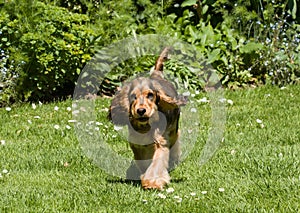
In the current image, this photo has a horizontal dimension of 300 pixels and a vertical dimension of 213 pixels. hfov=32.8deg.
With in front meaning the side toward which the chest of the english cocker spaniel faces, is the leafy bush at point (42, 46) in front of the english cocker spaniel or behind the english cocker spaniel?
behind

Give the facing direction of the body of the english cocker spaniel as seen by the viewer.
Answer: toward the camera
